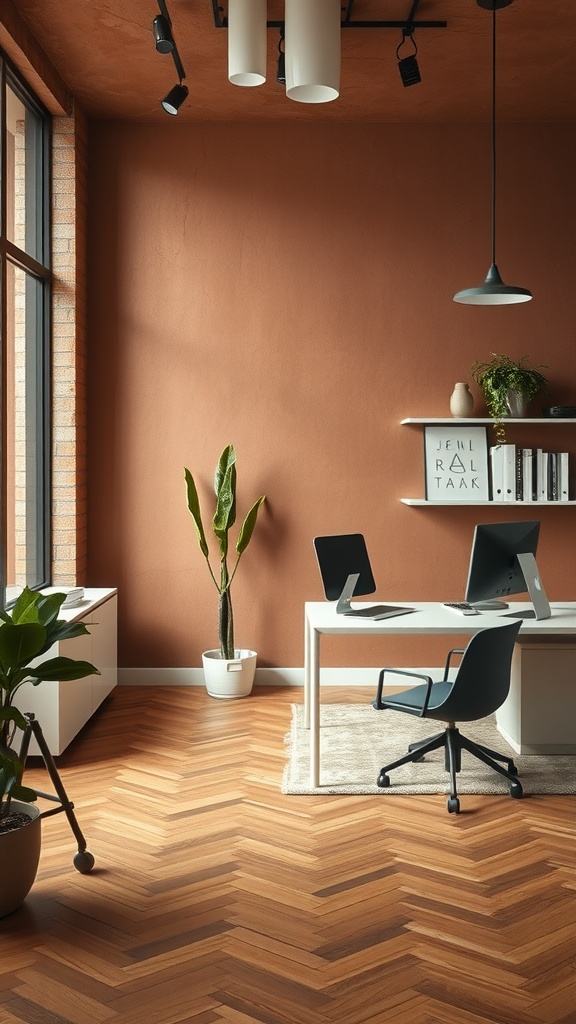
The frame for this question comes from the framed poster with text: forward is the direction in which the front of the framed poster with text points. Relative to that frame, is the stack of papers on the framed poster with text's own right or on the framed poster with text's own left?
on the framed poster with text's own right

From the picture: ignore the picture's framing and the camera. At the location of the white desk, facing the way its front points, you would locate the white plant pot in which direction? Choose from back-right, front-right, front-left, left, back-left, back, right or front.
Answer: back-right

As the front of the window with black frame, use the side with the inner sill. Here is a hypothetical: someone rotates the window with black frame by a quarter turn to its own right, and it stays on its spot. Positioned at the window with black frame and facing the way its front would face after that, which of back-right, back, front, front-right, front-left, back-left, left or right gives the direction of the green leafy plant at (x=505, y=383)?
left

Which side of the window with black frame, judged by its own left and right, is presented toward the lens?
right

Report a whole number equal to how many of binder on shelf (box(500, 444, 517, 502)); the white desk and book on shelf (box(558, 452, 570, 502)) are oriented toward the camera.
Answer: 3

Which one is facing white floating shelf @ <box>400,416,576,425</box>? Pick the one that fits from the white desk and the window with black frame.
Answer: the window with black frame

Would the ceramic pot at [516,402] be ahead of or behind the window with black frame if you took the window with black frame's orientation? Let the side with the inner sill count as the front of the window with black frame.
ahead

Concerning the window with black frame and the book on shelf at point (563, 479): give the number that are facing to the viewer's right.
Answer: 1
